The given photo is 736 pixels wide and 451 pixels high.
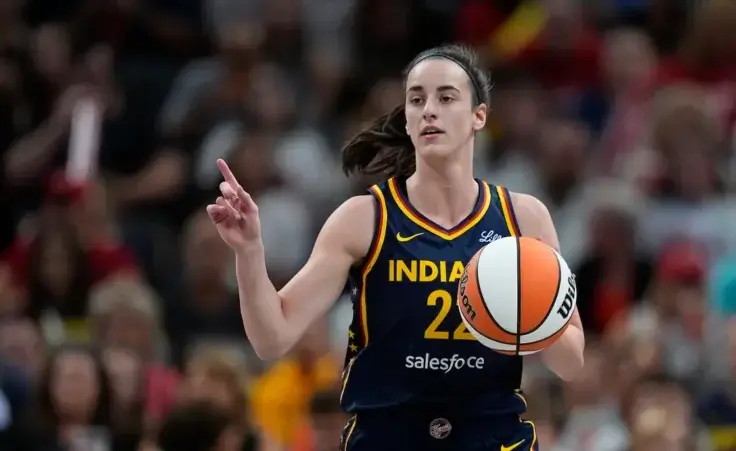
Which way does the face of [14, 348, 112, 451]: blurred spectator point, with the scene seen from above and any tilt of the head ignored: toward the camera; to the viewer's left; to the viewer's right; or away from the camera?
toward the camera

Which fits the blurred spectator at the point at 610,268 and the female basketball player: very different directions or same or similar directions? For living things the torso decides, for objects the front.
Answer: same or similar directions

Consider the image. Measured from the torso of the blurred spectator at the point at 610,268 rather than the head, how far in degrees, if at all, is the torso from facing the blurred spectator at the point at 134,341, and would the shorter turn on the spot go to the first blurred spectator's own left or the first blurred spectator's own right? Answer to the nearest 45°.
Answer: approximately 90° to the first blurred spectator's own right

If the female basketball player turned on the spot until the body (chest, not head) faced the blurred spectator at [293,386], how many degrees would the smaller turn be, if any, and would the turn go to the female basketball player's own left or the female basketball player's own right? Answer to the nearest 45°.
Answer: approximately 180°

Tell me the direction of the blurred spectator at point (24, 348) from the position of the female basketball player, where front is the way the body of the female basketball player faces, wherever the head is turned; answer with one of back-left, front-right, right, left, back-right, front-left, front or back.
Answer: back-right

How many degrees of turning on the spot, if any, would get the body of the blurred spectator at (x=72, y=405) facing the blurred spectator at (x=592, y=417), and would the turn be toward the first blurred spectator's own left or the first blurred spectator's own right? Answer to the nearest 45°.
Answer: approximately 90° to the first blurred spectator's own left

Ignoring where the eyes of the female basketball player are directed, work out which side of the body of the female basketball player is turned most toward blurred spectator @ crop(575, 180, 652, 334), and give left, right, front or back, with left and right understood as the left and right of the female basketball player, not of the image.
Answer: back

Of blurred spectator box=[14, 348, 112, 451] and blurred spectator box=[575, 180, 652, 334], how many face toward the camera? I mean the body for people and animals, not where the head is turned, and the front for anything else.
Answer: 2

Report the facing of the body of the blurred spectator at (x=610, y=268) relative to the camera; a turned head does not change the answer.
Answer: toward the camera

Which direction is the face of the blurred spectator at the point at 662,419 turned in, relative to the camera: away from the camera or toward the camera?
toward the camera

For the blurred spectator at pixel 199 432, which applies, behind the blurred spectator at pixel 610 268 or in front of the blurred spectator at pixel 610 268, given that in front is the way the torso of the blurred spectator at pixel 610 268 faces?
in front

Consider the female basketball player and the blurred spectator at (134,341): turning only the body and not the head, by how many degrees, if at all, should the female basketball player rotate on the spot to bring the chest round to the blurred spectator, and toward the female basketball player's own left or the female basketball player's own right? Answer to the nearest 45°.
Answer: approximately 135° to the female basketball player's own right

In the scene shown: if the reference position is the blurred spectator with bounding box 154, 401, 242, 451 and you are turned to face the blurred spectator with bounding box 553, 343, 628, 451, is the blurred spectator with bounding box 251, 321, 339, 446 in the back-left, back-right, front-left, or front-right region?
front-left

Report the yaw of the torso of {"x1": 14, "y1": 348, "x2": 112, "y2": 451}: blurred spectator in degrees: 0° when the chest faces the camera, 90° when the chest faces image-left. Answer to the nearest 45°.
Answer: approximately 0°

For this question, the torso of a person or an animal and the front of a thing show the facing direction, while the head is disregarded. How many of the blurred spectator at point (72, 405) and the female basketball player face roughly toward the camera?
2

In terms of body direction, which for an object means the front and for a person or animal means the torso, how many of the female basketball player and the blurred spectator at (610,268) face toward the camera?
2

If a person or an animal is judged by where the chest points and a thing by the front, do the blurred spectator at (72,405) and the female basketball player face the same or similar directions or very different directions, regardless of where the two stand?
same or similar directions
